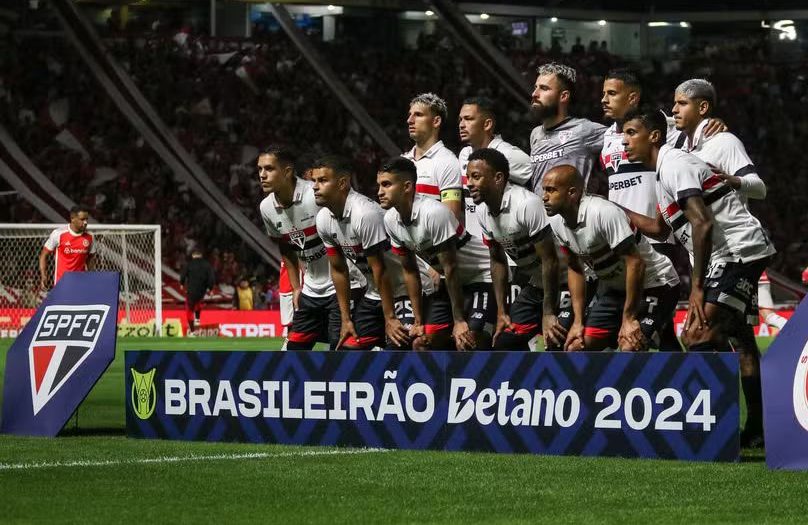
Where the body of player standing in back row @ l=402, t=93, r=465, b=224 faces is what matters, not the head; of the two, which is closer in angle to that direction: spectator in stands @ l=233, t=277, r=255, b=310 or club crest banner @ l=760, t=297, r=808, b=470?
the club crest banner

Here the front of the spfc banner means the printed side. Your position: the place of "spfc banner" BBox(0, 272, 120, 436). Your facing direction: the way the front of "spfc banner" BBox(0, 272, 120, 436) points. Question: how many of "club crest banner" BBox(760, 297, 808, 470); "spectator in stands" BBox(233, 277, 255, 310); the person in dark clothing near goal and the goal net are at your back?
3

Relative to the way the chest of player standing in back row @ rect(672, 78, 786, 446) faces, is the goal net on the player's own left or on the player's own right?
on the player's own right

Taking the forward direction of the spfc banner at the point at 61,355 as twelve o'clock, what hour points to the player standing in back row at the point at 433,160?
The player standing in back row is roughly at 9 o'clock from the spfc banner.

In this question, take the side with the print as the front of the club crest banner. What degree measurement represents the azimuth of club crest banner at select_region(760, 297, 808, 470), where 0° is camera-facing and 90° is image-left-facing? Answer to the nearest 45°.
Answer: approximately 0°

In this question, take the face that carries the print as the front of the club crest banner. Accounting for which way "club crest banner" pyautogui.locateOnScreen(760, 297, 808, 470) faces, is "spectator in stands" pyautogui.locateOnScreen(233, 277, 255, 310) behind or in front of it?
behind

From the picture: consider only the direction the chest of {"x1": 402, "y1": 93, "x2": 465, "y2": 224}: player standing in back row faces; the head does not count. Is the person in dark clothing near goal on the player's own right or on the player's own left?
on the player's own right

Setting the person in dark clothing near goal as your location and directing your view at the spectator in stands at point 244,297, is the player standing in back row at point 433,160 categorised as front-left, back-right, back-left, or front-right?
back-right

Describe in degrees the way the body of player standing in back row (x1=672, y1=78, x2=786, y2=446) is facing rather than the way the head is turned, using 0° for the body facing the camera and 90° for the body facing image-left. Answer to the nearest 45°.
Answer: approximately 45°

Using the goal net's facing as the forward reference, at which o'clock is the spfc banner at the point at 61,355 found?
The spfc banner is roughly at 12 o'clock from the goal net.
